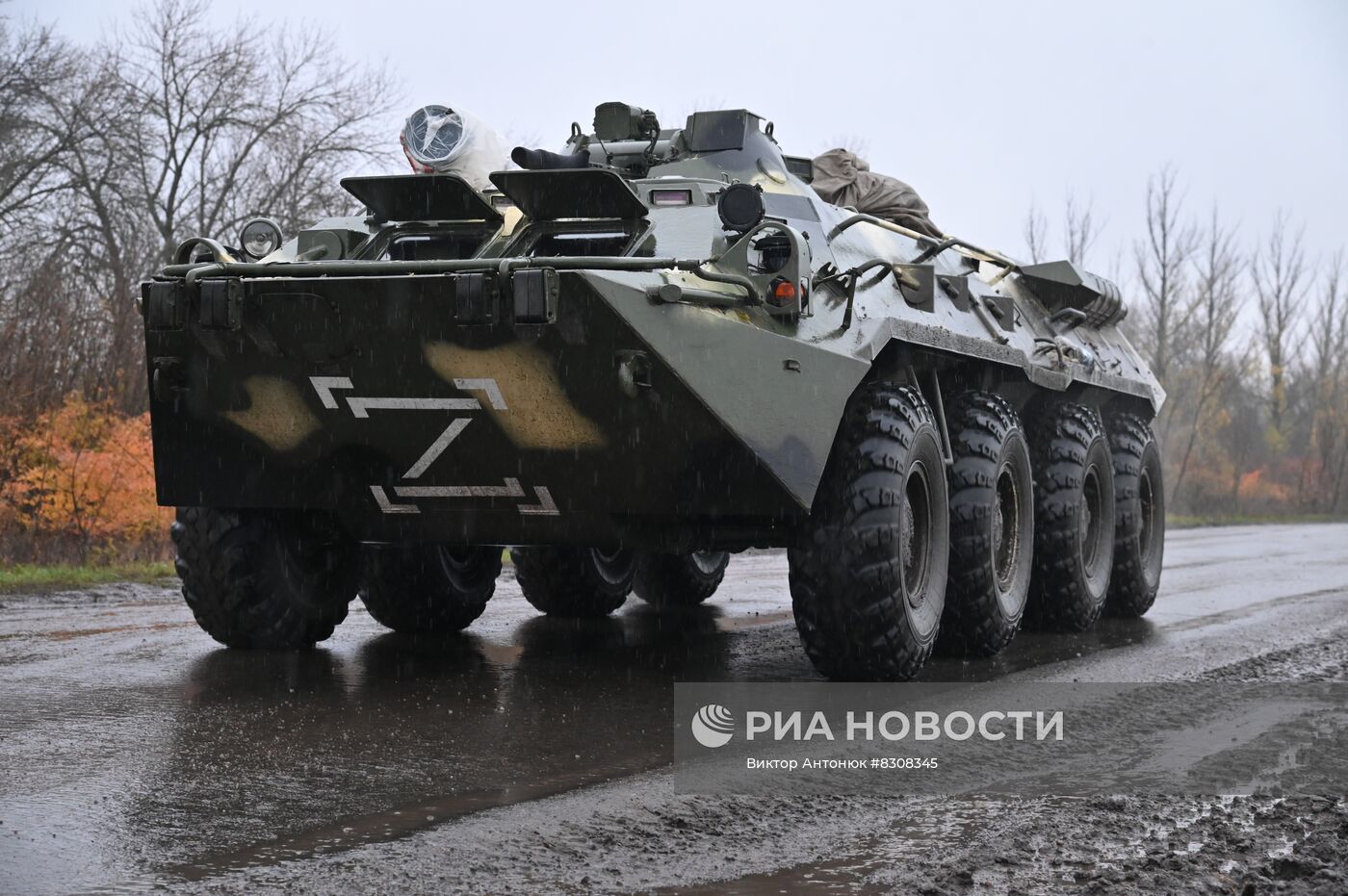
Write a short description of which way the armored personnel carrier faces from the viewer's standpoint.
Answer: facing the viewer and to the left of the viewer

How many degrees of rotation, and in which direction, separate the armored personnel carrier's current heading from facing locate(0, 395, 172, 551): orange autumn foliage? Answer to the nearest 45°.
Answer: approximately 90° to its right
